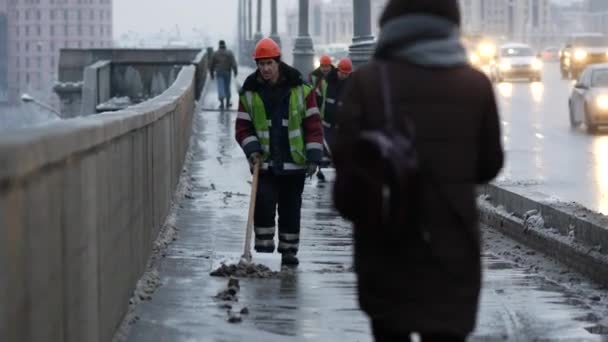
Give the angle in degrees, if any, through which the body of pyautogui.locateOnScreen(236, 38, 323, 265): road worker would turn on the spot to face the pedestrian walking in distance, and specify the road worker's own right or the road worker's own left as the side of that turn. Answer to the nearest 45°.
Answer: approximately 180°

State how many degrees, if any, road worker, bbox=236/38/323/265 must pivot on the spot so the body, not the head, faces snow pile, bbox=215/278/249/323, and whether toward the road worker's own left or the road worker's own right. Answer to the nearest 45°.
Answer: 0° — they already face it

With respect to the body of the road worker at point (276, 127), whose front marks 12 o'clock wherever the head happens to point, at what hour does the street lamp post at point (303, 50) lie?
The street lamp post is roughly at 6 o'clock from the road worker.

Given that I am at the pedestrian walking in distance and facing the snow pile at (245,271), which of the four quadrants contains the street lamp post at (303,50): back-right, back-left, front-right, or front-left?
back-left

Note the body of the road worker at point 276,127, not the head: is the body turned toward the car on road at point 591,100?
no

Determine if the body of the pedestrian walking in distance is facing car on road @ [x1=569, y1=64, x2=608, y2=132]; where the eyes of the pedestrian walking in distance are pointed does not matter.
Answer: no

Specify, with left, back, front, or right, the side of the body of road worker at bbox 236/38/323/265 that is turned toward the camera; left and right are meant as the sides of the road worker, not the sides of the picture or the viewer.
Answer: front

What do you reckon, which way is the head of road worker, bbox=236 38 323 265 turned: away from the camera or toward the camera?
toward the camera

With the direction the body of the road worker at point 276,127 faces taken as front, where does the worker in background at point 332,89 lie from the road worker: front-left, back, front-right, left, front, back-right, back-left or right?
back
